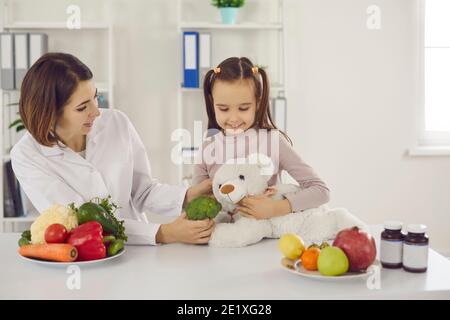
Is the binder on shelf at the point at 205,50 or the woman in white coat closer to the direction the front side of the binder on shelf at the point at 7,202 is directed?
the woman in white coat

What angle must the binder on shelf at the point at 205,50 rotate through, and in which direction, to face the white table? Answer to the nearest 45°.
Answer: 0° — it already faces it

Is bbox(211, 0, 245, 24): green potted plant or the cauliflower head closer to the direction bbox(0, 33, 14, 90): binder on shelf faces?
the cauliflower head

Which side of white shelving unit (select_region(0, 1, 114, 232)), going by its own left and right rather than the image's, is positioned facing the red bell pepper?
front

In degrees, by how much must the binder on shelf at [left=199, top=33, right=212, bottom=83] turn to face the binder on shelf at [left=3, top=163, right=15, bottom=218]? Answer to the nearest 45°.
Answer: approximately 90° to its right

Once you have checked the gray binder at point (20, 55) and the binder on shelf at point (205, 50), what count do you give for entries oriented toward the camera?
2

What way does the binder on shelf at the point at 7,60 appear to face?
toward the camera

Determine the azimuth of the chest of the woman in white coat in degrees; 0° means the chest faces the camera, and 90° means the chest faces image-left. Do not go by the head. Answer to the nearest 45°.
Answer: approximately 315°

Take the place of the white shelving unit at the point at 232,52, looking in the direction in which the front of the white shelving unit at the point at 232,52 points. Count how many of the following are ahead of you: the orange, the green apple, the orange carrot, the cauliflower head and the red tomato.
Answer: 5

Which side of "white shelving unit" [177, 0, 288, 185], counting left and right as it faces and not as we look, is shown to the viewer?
front

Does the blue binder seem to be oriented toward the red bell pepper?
yes

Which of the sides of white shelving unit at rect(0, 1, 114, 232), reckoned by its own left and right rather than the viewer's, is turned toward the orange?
front
